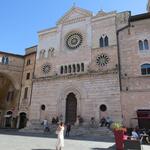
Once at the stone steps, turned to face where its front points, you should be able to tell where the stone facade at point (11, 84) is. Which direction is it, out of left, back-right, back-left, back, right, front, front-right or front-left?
back-right

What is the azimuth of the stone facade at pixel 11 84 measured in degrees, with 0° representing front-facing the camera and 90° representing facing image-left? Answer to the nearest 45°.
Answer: approximately 315°

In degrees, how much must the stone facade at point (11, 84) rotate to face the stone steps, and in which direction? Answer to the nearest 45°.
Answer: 0° — it already faces it

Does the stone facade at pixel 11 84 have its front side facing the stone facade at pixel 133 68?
yes

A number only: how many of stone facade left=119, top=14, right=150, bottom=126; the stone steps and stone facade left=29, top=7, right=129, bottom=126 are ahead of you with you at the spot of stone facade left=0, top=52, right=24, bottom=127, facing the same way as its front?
3
